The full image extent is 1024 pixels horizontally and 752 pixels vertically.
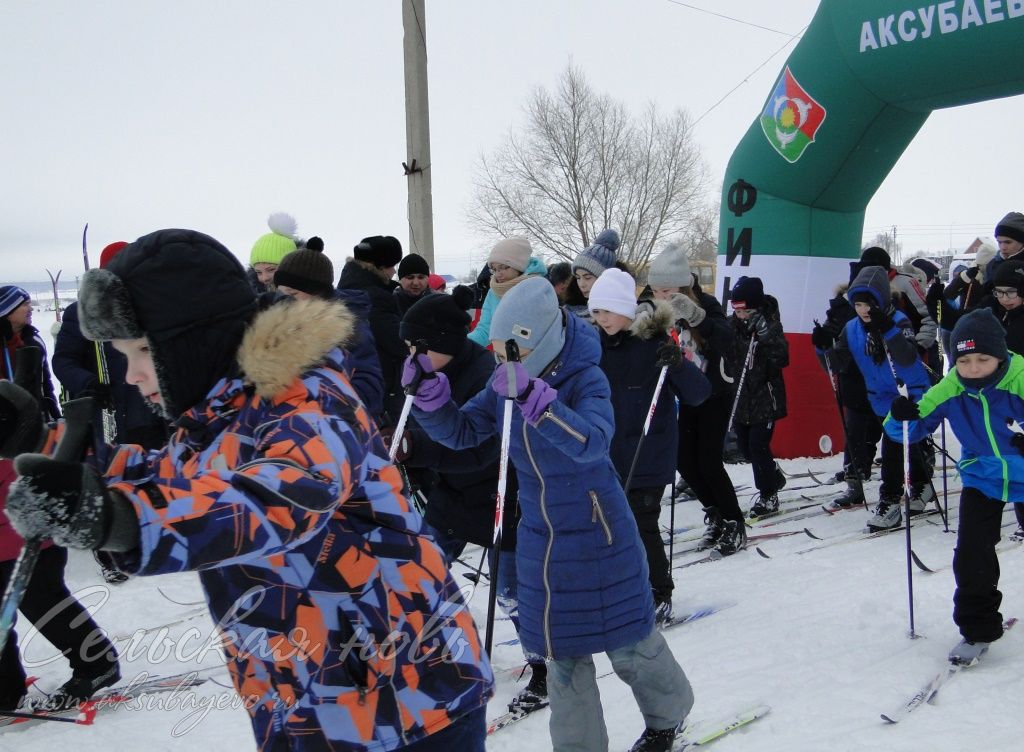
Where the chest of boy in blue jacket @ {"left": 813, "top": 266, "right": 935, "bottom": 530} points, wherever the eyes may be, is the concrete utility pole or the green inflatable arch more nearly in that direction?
the concrete utility pole

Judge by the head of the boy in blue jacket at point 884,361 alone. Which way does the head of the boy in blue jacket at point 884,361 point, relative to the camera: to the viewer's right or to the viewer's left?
to the viewer's left

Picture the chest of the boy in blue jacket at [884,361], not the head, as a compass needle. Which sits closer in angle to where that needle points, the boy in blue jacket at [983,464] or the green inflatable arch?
the boy in blue jacket

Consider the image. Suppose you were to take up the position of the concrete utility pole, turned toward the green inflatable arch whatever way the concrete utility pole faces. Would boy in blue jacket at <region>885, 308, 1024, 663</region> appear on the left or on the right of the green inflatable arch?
right

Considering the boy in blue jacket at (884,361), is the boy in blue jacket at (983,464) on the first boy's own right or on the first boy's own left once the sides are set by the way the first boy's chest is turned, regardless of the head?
on the first boy's own left

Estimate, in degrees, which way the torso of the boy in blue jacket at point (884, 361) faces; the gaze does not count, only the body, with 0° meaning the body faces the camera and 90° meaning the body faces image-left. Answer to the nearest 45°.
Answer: approximately 45°

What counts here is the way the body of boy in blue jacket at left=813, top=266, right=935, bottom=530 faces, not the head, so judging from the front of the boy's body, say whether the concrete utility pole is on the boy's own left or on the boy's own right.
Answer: on the boy's own right
